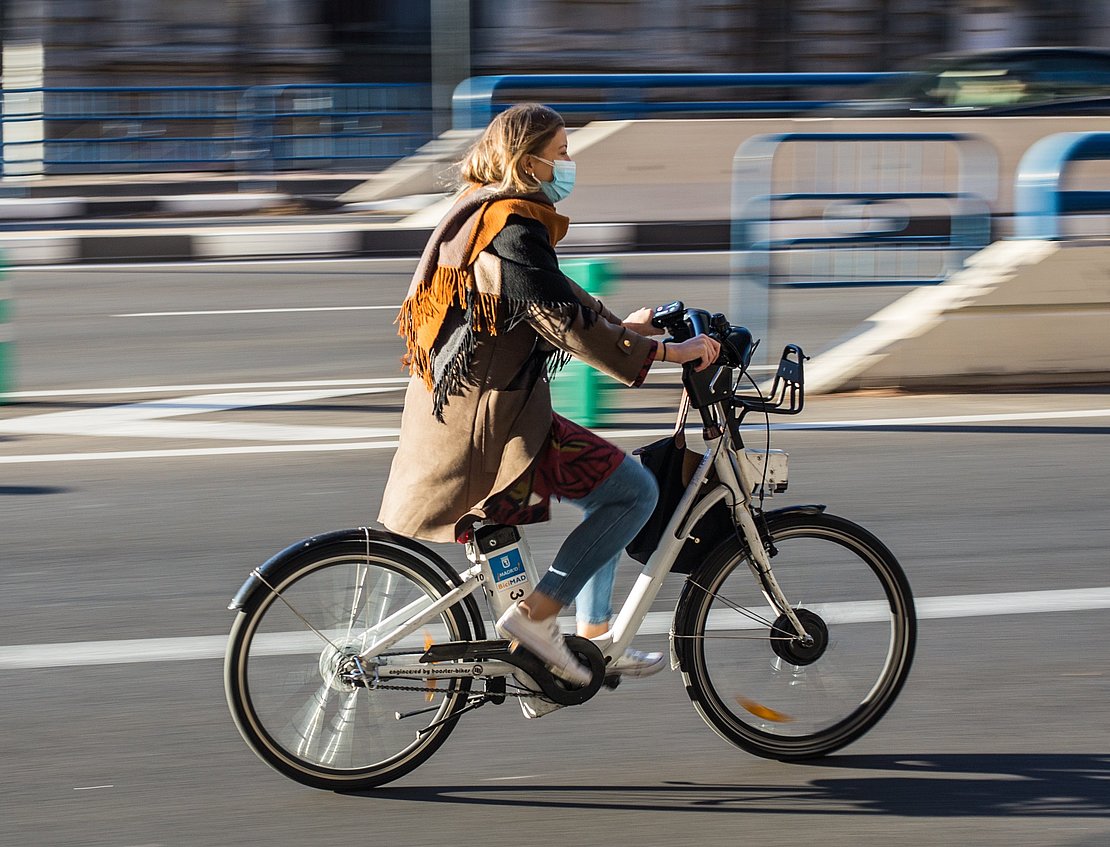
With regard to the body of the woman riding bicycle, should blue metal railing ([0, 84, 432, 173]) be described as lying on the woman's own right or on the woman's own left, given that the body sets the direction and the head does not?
on the woman's own left

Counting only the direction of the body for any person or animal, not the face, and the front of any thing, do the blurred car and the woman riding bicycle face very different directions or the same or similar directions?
very different directions

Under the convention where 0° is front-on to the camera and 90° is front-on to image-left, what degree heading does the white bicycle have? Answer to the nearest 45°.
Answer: approximately 270°

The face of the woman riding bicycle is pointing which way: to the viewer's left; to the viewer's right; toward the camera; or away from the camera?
to the viewer's right

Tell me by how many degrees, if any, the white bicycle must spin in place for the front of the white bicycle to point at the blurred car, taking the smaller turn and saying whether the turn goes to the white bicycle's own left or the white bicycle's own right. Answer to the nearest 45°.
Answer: approximately 90° to the white bicycle's own left

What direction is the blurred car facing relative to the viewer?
to the viewer's left

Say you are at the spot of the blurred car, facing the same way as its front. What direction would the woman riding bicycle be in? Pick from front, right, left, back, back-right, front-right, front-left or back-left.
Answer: left

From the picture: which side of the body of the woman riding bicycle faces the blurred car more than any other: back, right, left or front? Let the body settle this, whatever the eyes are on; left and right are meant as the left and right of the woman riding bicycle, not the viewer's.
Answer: left

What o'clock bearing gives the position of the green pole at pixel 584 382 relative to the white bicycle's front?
The green pole is roughly at 9 o'clock from the white bicycle.

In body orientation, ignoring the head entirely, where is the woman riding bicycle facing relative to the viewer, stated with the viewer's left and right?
facing to the right of the viewer
